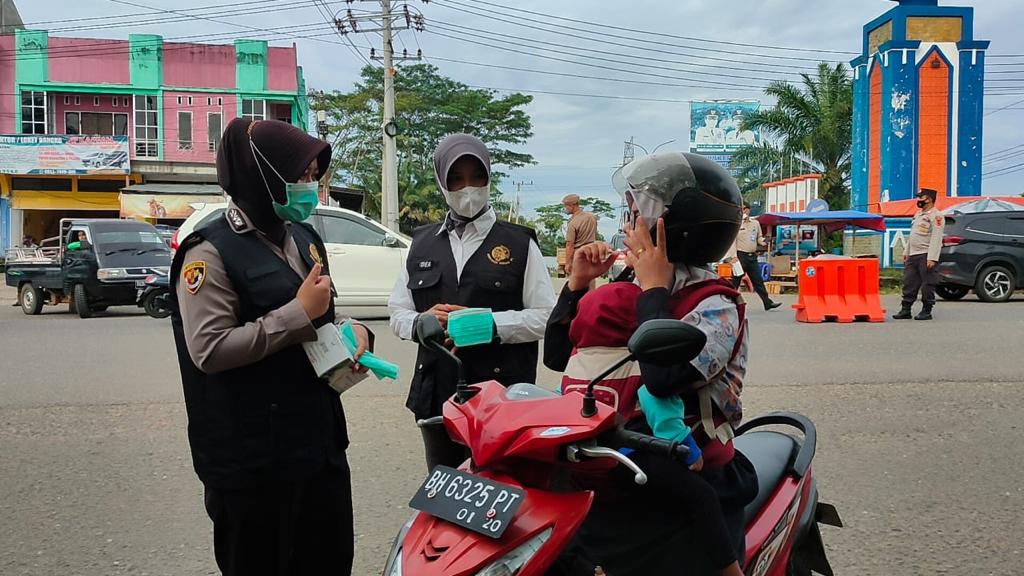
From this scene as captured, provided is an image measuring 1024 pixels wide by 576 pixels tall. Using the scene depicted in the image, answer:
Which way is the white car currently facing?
to the viewer's right

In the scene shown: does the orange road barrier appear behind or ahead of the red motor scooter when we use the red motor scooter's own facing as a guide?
behind

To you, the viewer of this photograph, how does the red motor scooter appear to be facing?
facing the viewer and to the left of the viewer

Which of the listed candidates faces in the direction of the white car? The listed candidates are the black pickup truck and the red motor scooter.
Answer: the black pickup truck

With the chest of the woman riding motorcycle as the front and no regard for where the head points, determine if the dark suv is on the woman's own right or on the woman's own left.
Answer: on the woman's own right

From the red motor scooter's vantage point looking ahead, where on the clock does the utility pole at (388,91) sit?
The utility pole is roughly at 4 o'clock from the red motor scooter.

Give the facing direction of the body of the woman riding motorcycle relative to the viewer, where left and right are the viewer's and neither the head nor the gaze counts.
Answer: facing to the left of the viewer

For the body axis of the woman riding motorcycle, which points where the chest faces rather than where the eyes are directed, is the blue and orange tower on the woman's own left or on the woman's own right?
on the woman's own right

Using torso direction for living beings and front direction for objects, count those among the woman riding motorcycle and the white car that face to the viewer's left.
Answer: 1
